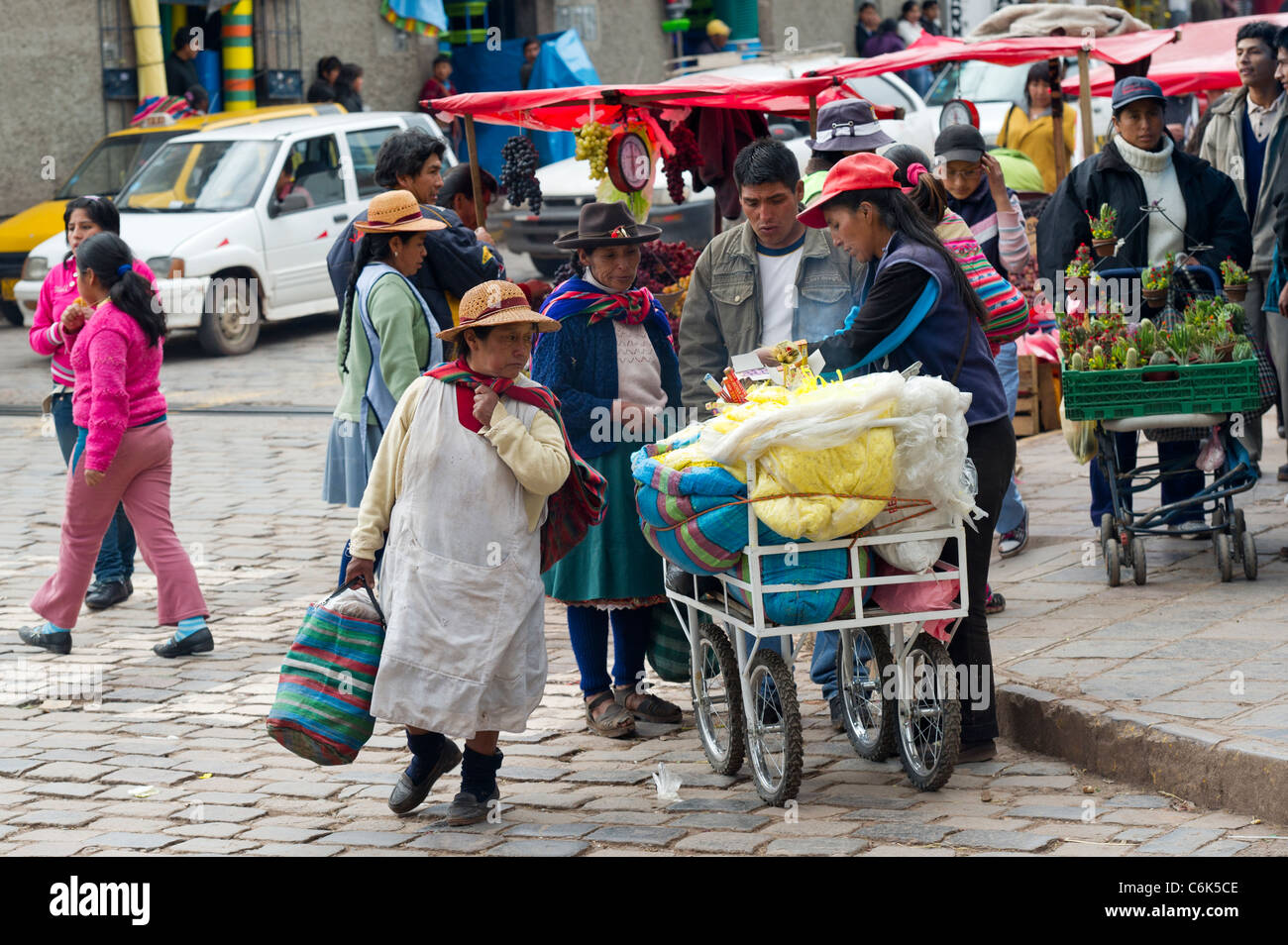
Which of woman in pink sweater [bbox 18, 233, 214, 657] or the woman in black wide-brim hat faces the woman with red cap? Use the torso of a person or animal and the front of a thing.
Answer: the woman in black wide-brim hat

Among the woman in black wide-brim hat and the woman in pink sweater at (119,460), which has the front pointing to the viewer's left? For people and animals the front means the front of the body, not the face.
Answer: the woman in pink sweater

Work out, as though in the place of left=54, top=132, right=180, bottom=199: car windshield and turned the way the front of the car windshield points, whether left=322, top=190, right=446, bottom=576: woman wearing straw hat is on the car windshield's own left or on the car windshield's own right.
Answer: on the car windshield's own left

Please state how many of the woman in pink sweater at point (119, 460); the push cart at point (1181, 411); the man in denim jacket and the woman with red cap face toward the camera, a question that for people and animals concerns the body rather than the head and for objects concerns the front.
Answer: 2

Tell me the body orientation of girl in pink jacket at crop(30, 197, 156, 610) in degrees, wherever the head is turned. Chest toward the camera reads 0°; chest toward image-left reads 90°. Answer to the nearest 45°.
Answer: approximately 45°

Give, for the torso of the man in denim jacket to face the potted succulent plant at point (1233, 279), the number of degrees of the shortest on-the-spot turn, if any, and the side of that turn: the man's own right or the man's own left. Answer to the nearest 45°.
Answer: approximately 135° to the man's own left

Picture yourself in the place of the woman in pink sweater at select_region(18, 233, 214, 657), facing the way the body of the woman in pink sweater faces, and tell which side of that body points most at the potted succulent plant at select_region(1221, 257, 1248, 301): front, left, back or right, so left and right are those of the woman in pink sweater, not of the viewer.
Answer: back

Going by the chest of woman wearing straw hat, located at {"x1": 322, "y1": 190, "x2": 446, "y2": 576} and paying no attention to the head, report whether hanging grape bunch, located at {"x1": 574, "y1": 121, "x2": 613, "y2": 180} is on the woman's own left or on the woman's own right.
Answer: on the woman's own left
